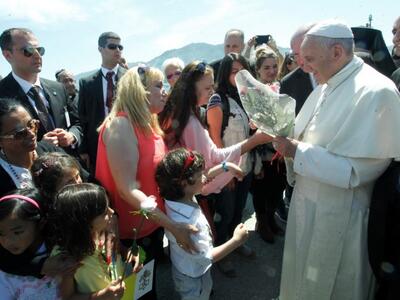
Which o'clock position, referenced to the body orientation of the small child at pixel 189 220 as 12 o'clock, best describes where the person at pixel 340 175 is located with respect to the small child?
The person is roughly at 12 o'clock from the small child.

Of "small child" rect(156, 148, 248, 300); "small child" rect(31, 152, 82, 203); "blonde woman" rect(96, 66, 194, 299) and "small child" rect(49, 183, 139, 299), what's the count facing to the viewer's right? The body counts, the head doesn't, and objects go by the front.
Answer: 4

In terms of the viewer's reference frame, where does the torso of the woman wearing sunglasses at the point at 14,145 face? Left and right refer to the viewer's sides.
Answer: facing the viewer and to the right of the viewer

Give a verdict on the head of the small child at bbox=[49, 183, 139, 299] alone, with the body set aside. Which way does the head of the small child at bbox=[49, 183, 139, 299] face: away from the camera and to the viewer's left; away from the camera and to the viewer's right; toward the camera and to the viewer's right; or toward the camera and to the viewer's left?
away from the camera and to the viewer's right

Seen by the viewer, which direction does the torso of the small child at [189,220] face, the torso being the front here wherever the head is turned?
to the viewer's right

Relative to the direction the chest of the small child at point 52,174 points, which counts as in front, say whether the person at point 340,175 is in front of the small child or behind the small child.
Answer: in front

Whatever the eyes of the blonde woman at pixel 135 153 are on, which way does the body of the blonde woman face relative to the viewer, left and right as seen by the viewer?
facing to the right of the viewer

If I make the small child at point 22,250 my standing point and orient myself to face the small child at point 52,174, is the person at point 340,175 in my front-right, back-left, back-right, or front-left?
front-right

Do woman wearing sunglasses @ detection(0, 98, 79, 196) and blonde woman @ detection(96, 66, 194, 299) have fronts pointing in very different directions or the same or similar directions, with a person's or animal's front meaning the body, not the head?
same or similar directions

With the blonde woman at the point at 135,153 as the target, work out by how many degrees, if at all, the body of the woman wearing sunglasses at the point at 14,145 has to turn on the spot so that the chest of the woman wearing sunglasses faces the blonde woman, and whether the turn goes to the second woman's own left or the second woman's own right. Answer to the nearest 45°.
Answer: approximately 45° to the second woman's own left

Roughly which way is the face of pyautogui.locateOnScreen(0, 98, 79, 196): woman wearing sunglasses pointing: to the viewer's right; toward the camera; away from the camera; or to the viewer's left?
to the viewer's right

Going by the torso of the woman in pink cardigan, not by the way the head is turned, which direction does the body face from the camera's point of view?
to the viewer's right

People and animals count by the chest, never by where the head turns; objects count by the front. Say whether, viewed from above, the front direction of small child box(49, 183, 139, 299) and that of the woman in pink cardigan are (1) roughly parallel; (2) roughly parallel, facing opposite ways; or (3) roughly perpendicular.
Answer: roughly parallel

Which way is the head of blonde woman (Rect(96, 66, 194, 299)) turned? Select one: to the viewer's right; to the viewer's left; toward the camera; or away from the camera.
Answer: to the viewer's right

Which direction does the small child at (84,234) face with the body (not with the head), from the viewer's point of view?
to the viewer's right

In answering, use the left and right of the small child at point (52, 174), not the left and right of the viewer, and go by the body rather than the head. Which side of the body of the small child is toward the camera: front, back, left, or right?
right
